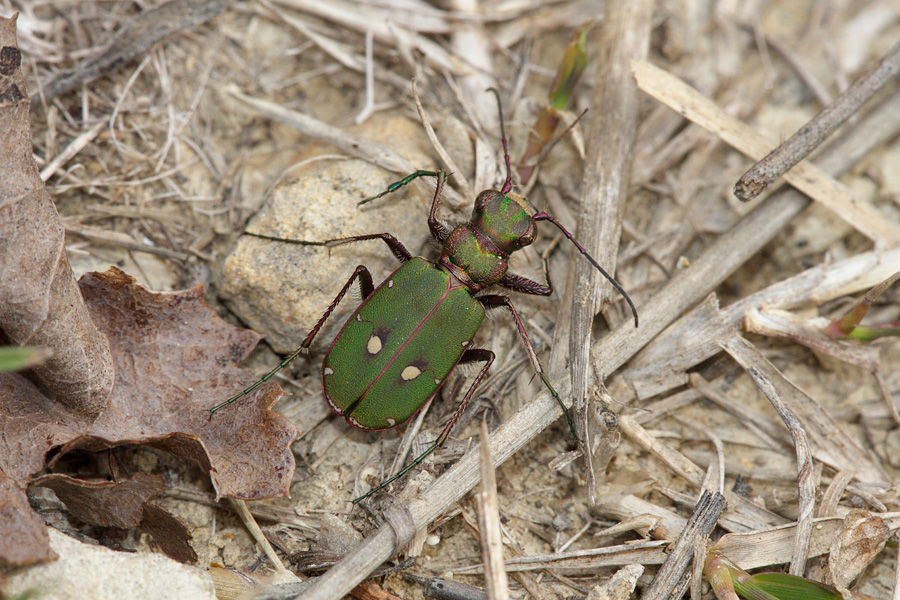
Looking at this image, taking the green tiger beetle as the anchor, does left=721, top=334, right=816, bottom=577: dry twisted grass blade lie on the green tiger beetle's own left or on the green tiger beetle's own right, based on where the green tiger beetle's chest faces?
on the green tiger beetle's own right

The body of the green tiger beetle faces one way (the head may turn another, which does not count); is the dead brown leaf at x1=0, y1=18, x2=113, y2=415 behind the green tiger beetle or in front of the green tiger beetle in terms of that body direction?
behind

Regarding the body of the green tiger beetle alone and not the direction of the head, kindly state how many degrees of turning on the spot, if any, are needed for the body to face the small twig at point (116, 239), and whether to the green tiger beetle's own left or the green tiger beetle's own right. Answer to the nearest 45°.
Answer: approximately 135° to the green tiger beetle's own left

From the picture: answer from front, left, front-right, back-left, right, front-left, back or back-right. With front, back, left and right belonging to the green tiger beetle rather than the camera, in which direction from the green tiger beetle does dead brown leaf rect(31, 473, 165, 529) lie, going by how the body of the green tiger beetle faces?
back

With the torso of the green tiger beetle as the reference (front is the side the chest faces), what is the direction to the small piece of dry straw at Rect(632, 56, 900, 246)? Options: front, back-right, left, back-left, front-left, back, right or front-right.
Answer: front

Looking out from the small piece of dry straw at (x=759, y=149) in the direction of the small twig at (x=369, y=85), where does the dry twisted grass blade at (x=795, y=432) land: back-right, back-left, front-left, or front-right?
back-left

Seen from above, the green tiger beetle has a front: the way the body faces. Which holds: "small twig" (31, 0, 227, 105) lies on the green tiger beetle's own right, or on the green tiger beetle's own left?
on the green tiger beetle's own left

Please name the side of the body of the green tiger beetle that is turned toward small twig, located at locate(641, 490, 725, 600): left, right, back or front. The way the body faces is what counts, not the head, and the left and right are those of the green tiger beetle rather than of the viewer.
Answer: right

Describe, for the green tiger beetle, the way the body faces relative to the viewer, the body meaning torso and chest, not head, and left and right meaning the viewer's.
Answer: facing away from the viewer and to the right of the viewer

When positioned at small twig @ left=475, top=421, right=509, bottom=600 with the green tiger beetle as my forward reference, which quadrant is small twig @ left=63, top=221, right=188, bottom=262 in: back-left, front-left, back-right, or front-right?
front-left

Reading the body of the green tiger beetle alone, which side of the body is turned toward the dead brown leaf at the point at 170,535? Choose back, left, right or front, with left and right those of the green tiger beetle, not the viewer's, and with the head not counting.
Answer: back
